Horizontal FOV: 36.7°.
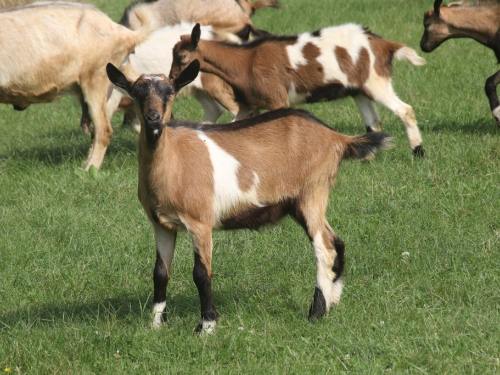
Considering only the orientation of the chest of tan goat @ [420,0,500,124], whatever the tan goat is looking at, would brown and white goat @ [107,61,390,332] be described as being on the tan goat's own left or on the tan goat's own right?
on the tan goat's own left

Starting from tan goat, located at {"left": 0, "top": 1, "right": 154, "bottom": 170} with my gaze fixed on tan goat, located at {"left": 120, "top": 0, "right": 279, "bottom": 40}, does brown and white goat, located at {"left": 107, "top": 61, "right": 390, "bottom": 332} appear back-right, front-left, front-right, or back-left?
back-right

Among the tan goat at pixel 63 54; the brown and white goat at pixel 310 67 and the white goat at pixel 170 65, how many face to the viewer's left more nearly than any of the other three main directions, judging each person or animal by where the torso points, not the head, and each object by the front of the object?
3

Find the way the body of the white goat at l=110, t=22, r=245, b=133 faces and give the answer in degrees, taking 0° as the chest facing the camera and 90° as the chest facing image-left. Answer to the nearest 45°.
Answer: approximately 90°

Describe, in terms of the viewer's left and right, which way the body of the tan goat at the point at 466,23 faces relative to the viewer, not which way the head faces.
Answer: facing to the left of the viewer

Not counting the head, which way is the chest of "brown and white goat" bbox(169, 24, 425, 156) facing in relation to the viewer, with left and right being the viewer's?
facing to the left of the viewer

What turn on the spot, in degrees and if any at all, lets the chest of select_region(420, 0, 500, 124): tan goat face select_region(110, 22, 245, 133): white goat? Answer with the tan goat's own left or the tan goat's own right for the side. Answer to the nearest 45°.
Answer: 0° — it already faces it

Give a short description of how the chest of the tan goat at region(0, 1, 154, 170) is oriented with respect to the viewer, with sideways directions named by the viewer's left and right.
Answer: facing to the left of the viewer

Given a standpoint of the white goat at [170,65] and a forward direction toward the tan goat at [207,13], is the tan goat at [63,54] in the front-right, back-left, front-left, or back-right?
back-left

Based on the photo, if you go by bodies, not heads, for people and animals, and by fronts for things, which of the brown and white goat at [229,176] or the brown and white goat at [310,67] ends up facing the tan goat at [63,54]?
the brown and white goat at [310,67]

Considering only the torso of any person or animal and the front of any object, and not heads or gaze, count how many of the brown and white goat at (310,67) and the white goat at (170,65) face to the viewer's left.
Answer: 2

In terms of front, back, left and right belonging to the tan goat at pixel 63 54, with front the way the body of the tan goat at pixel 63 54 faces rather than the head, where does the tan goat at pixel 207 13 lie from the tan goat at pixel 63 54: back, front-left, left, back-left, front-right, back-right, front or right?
back-right

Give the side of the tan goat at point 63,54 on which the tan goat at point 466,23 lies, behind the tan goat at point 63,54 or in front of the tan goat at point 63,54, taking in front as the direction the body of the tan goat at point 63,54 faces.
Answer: behind

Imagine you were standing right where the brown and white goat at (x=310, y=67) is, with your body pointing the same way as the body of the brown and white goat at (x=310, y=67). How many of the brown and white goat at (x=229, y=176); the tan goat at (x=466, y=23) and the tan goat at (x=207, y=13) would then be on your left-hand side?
1
